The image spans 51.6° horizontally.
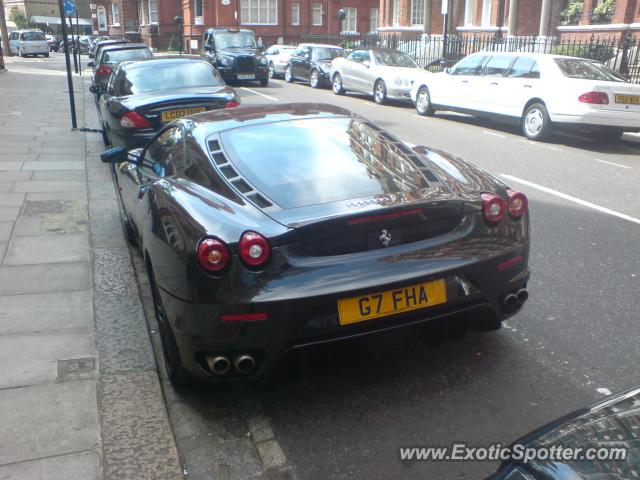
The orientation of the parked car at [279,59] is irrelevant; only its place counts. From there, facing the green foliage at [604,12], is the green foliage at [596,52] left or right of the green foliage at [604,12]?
right

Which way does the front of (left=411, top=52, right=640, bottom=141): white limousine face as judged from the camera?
facing away from the viewer and to the left of the viewer

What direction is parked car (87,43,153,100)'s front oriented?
away from the camera

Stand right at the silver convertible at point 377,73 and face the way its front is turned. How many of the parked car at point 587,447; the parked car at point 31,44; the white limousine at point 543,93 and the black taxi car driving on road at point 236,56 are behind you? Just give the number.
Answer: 2

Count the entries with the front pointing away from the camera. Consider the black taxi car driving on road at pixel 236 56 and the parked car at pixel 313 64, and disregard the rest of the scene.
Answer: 0

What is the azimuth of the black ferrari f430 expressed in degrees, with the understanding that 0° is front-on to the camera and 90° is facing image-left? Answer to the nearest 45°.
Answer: approximately 135°

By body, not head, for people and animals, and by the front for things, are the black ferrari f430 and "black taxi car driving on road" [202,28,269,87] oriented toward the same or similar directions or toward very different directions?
very different directions

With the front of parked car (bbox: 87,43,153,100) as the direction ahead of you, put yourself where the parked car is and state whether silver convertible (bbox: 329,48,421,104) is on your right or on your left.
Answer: on your right

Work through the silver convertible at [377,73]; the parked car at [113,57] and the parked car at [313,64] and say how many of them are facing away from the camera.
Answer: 1
